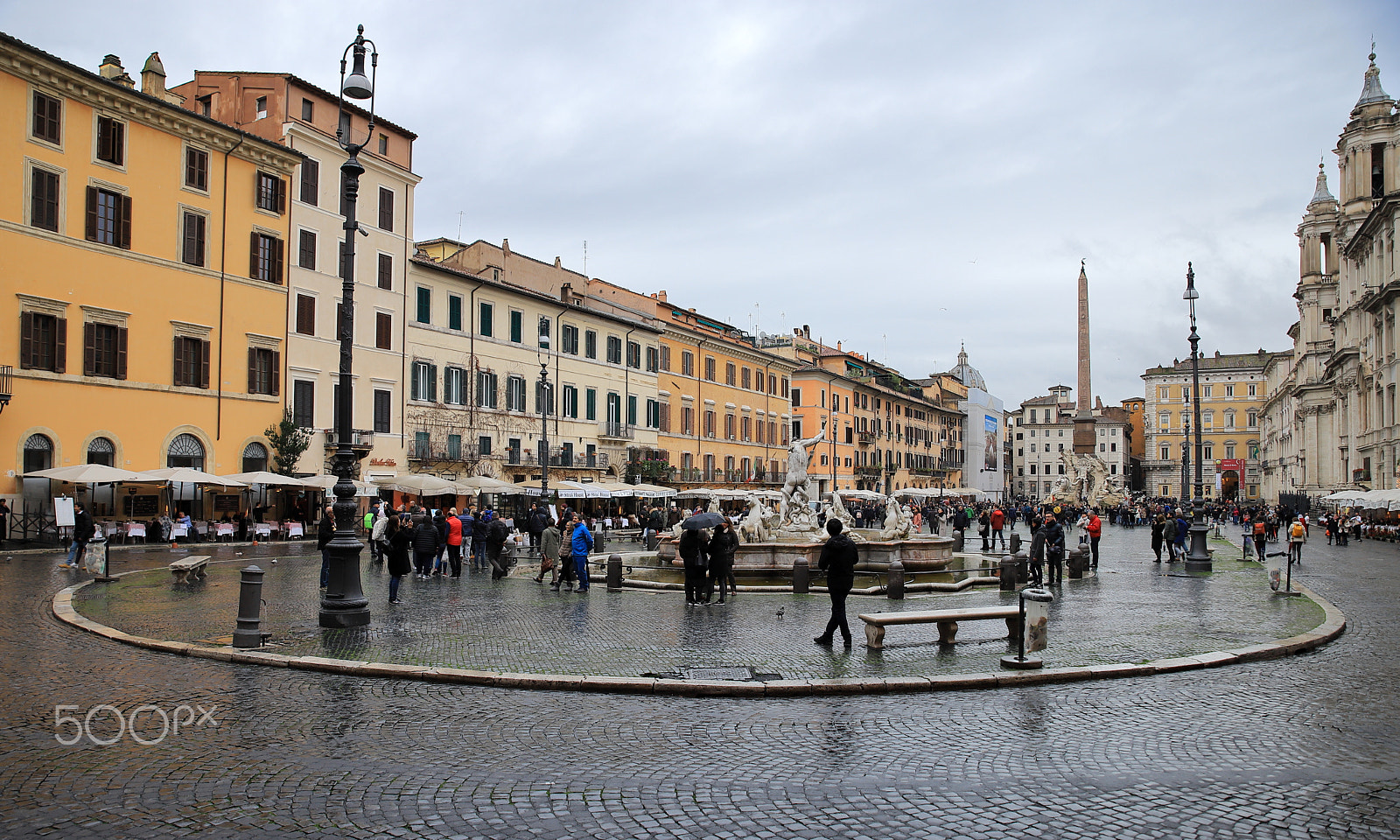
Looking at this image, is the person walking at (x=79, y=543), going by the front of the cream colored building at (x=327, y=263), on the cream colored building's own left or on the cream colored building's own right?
on the cream colored building's own right

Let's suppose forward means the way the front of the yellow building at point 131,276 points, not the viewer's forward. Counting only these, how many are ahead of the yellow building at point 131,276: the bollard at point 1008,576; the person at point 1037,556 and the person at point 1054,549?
3

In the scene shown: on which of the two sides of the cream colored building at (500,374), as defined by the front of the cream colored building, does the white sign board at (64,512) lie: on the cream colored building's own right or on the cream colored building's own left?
on the cream colored building's own right

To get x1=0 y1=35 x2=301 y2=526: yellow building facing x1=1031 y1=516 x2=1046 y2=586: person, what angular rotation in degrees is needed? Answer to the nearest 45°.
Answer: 0° — it already faces them

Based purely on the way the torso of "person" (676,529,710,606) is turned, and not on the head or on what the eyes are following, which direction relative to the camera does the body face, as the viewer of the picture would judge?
away from the camera

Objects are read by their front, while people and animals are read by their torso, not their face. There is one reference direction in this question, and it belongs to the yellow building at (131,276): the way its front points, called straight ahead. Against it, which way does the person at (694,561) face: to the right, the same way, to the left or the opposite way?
to the left

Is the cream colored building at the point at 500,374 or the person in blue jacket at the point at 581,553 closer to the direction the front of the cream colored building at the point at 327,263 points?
the person in blue jacket

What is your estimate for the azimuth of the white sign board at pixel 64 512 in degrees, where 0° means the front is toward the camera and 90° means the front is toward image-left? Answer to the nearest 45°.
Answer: approximately 0°
